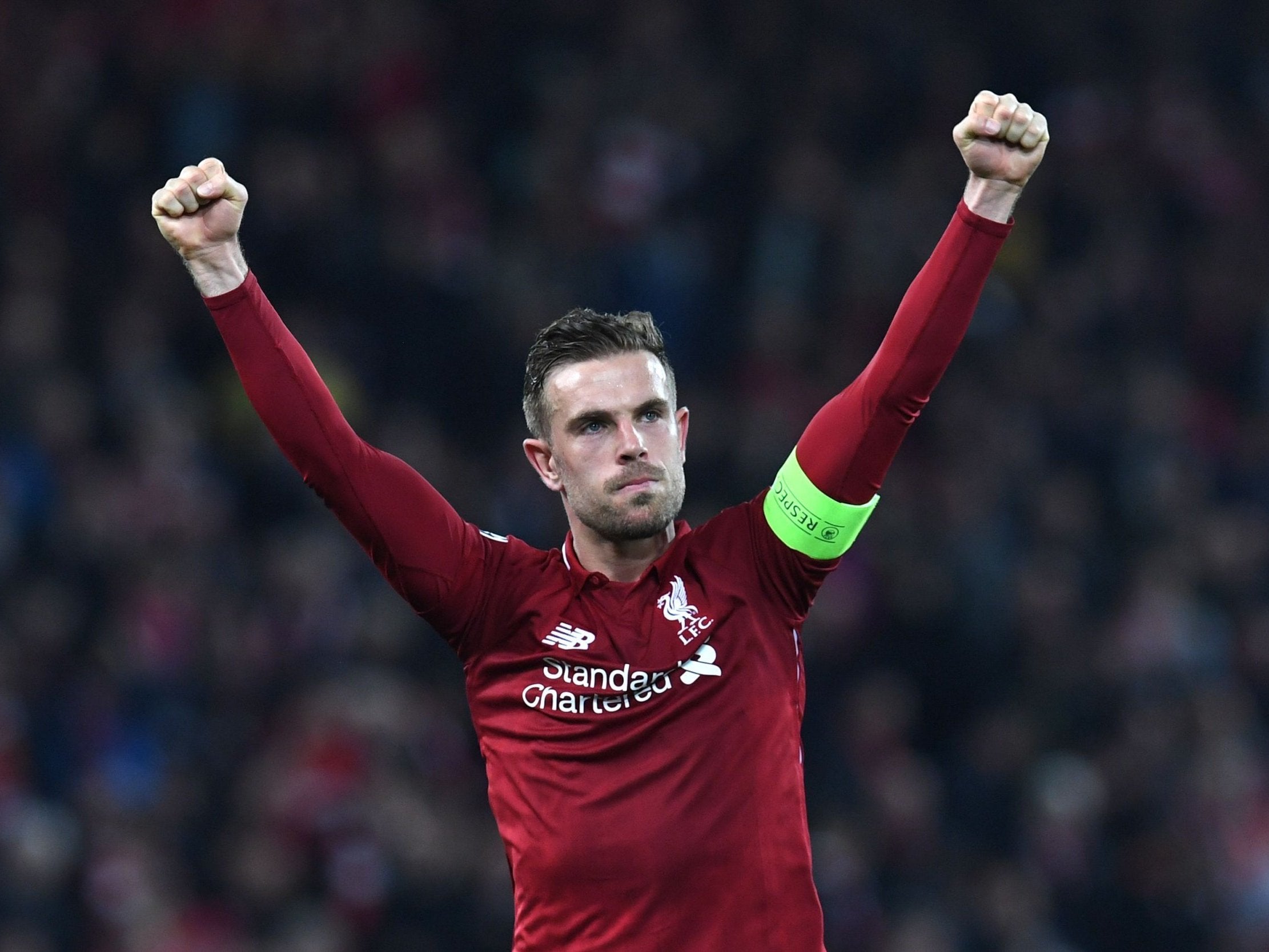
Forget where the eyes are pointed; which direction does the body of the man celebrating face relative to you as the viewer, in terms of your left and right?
facing the viewer
